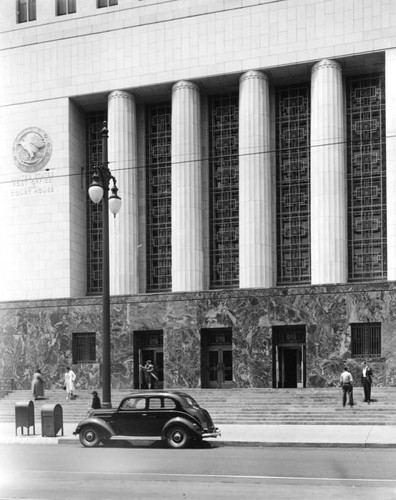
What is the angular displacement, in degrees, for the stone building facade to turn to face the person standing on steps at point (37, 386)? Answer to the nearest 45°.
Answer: approximately 45° to its right

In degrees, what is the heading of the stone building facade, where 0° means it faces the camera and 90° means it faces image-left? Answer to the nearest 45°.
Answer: approximately 0°

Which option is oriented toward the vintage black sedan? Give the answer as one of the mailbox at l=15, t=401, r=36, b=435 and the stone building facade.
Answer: the stone building facade
